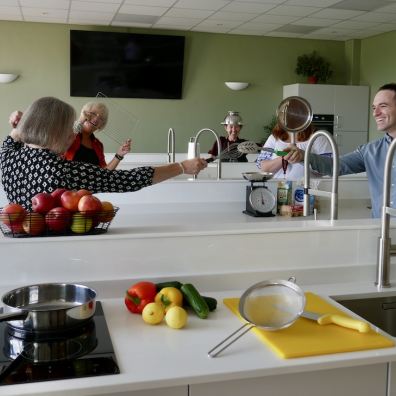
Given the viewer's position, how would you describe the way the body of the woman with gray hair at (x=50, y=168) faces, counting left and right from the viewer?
facing away from the viewer and to the right of the viewer

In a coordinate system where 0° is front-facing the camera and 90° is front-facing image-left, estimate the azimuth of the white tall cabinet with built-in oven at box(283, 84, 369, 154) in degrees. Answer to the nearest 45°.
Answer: approximately 0°

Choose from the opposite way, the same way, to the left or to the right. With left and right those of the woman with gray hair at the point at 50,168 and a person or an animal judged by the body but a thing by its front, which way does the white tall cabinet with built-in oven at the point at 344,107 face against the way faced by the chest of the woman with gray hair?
the opposite way

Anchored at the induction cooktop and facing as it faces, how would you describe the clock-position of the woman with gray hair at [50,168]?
The woman with gray hair is roughly at 6 o'clock from the induction cooktop.

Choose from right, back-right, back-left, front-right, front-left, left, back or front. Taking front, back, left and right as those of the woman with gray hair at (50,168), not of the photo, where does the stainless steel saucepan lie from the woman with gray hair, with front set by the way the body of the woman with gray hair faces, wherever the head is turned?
back-right

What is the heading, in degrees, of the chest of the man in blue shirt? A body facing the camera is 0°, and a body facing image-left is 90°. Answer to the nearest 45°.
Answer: approximately 45°

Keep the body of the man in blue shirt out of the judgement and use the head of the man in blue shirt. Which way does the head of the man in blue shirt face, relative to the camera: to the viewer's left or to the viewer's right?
to the viewer's left

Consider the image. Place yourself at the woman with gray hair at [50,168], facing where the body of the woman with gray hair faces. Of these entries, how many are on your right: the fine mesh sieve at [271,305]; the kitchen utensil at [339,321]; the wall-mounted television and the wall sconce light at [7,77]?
2
